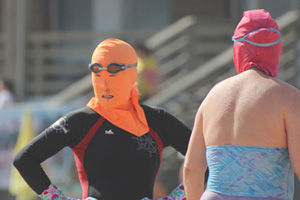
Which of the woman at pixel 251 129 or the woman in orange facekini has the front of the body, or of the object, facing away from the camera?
the woman

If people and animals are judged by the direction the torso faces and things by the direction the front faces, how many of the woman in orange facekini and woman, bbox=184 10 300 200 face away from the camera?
1

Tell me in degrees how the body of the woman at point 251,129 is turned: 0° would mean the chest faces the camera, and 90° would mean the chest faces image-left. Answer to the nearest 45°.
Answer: approximately 180°

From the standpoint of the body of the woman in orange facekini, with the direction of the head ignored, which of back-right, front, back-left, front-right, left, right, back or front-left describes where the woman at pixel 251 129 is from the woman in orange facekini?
front-left

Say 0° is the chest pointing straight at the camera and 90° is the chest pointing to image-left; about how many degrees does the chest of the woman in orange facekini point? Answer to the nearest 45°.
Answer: approximately 0°

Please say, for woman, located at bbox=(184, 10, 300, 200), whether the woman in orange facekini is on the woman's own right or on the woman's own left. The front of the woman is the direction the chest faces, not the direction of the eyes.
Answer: on the woman's own left

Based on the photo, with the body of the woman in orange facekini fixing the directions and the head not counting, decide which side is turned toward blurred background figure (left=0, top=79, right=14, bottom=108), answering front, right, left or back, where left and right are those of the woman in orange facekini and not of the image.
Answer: back

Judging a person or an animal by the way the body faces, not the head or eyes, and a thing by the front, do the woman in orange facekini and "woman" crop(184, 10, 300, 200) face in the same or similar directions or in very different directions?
very different directions

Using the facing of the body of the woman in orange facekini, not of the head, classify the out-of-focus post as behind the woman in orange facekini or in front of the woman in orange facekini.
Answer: behind

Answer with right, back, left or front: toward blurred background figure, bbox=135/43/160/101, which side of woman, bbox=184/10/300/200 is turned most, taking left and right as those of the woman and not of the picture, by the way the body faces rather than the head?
front
